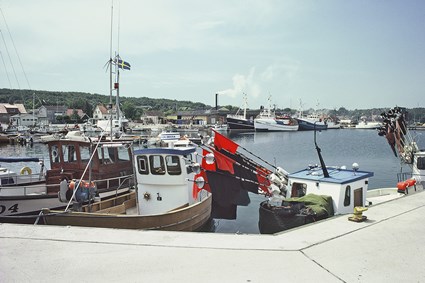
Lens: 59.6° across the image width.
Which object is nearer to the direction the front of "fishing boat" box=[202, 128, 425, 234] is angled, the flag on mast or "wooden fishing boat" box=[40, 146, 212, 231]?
the wooden fishing boat

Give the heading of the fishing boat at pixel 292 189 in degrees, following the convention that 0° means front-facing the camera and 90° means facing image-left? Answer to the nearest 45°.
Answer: approximately 45°

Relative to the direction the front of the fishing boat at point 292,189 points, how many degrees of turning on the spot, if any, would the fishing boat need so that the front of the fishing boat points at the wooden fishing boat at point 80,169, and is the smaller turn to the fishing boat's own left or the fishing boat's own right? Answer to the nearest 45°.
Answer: approximately 45° to the fishing boat's own right

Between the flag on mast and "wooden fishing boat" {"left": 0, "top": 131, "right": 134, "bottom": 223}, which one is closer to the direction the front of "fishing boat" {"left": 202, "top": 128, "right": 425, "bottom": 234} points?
the wooden fishing boat

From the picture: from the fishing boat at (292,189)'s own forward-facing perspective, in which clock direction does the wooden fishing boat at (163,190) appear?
The wooden fishing boat is roughly at 1 o'clock from the fishing boat.

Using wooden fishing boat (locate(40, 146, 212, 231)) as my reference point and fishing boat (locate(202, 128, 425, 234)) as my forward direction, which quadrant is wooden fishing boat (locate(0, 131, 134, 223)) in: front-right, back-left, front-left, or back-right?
back-left
